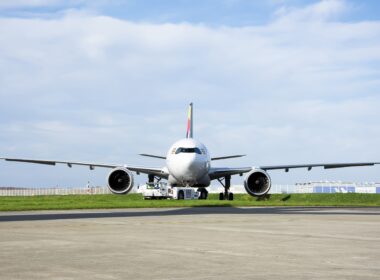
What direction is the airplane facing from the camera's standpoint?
toward the camera
